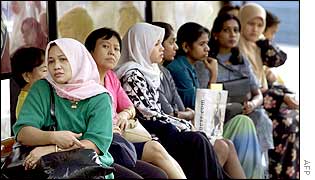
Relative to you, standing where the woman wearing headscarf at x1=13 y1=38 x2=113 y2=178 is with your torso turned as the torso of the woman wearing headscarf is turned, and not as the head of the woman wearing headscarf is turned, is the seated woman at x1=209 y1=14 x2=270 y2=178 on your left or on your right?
on your left

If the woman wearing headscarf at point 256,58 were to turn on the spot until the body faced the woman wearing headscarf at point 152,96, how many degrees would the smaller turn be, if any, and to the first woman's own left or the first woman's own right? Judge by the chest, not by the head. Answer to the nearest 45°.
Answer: approximately 90° to the first woman's own right

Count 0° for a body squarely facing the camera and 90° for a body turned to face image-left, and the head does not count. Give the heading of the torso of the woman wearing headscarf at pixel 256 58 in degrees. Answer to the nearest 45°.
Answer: approximately 315°

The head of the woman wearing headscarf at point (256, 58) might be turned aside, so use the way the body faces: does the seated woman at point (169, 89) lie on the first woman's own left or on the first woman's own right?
on the first woman's own right

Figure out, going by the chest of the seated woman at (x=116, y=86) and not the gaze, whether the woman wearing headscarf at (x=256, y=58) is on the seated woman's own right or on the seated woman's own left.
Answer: on the seated woman's own left

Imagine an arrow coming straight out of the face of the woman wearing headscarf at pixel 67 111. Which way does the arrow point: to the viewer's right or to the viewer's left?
to the viewer's left
